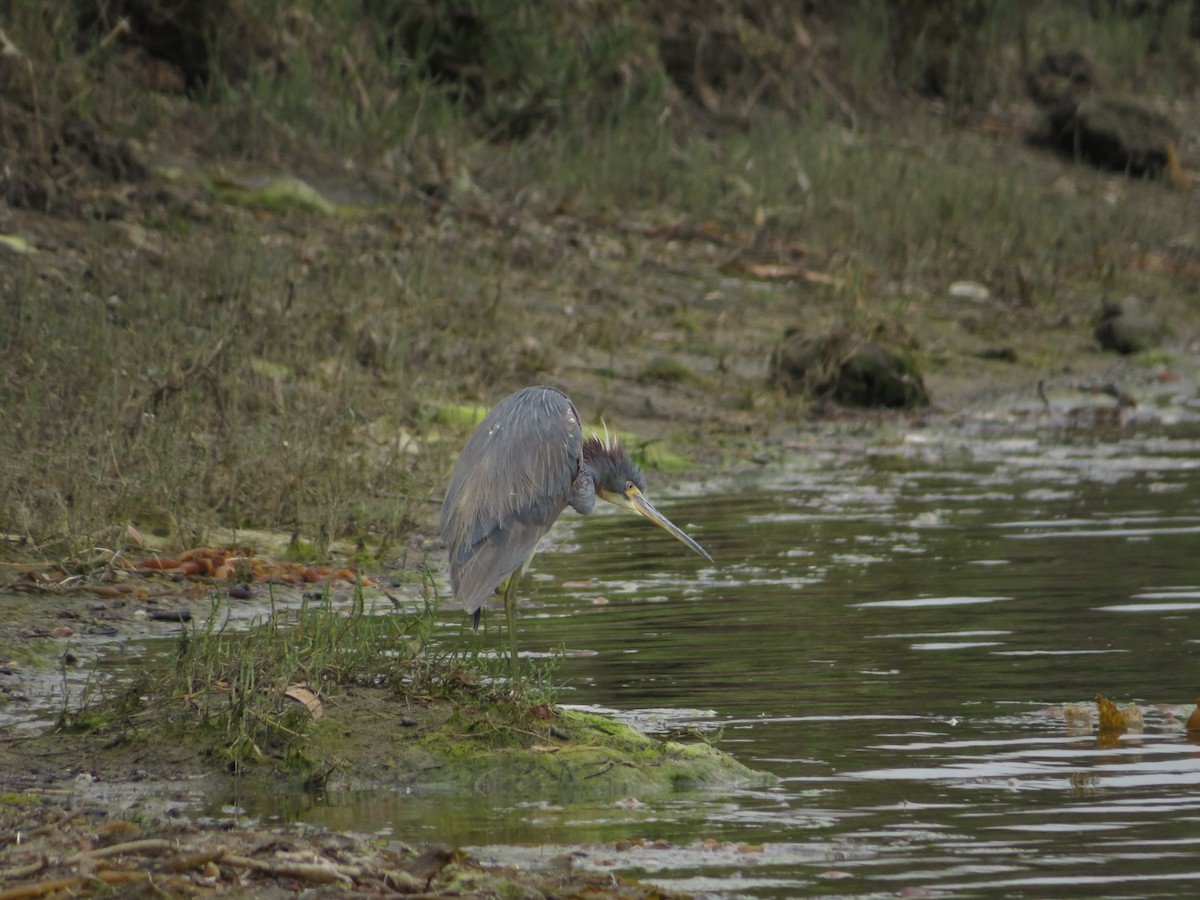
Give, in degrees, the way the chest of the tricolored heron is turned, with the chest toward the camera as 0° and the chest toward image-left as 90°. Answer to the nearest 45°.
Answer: approximately 270°

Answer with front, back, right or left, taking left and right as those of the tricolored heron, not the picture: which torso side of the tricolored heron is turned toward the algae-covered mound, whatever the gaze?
right

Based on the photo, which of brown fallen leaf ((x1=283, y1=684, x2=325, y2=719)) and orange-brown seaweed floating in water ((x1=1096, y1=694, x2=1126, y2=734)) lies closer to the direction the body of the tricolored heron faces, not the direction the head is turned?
the orange-brown seaweed floating in water

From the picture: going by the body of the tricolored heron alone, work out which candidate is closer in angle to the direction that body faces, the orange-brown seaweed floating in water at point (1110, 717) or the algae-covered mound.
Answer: the orange-brown seaweed floating in water

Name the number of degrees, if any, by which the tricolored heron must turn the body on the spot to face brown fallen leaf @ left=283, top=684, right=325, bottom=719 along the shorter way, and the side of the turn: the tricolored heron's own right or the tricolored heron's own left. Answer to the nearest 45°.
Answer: approximately 135° to the tricolored heron's own right

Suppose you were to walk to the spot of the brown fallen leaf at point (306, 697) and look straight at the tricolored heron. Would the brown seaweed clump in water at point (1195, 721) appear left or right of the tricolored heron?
right

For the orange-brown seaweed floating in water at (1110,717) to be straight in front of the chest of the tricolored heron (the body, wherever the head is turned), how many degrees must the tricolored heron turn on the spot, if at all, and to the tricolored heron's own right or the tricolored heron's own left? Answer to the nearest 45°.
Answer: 0° — it already faces it
